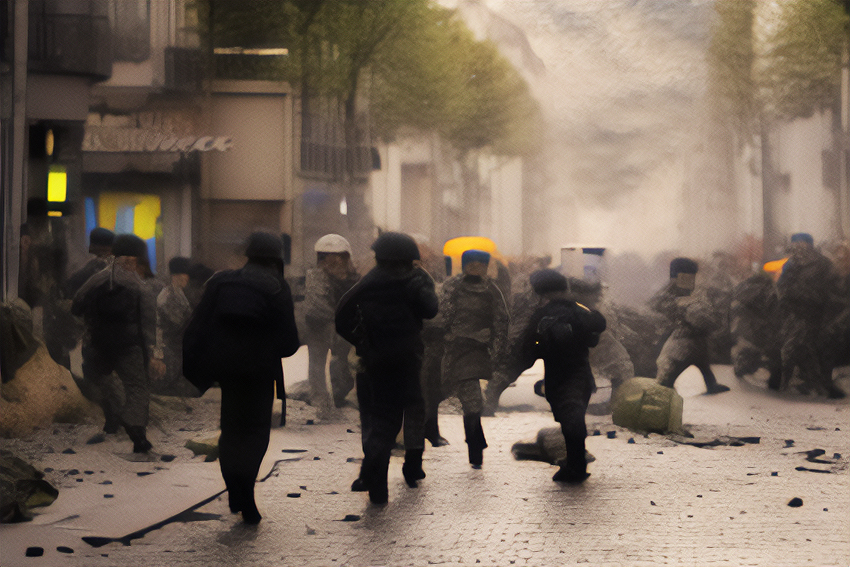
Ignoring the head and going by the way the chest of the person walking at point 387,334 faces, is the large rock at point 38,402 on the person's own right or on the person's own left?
on the person's own left

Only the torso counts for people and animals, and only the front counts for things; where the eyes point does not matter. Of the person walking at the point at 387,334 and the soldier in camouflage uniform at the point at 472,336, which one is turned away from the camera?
the person walking

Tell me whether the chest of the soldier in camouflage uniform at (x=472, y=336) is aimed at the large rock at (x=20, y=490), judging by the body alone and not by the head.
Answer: no

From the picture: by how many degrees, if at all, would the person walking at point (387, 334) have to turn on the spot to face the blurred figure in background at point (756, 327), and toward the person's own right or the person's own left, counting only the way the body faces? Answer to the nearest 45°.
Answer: approximately 90° to the person's own right

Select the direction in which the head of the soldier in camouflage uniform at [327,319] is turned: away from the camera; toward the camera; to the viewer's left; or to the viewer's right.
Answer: toward the camera

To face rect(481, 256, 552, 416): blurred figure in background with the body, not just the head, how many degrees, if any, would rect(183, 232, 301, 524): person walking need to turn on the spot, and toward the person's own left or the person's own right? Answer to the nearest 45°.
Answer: approximately 90° to the person's own right

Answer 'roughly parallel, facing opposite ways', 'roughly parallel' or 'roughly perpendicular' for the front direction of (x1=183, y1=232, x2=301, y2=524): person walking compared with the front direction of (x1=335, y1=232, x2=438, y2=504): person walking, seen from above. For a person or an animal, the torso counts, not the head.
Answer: roughly parallel

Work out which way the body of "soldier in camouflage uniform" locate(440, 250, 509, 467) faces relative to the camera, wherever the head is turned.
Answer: toward the camera

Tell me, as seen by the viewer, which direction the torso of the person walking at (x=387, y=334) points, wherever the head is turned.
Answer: away from the camera

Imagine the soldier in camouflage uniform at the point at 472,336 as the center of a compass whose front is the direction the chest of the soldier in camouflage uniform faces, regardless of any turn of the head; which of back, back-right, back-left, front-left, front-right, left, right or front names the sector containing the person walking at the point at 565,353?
left

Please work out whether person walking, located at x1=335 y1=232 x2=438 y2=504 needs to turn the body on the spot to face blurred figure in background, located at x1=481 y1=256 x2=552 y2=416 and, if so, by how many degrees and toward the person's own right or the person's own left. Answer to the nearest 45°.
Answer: approximately 45° to the person's own right

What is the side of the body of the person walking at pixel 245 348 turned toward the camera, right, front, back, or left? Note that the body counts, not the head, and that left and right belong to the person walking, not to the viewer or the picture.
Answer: back

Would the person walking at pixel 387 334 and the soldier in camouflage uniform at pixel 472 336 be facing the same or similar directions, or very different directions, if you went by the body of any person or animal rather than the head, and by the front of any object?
very different directions

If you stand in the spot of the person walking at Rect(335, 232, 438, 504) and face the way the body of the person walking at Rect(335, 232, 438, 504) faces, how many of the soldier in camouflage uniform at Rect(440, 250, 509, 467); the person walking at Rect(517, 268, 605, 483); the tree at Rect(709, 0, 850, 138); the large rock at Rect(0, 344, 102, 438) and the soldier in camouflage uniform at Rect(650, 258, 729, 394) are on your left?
1

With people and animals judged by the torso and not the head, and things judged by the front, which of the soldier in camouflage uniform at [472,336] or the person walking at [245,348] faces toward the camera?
the soldier in camouflage uniform

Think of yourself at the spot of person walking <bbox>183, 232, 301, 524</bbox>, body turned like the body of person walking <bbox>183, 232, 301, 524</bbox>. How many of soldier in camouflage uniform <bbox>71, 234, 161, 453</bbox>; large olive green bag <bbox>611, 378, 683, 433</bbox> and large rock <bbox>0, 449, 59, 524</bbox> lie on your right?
1

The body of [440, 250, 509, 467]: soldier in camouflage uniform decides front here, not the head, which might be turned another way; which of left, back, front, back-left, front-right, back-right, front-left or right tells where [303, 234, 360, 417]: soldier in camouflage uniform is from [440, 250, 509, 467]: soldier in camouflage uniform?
right

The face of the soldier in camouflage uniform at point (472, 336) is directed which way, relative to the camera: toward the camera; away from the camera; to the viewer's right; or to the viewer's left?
toward the camera
